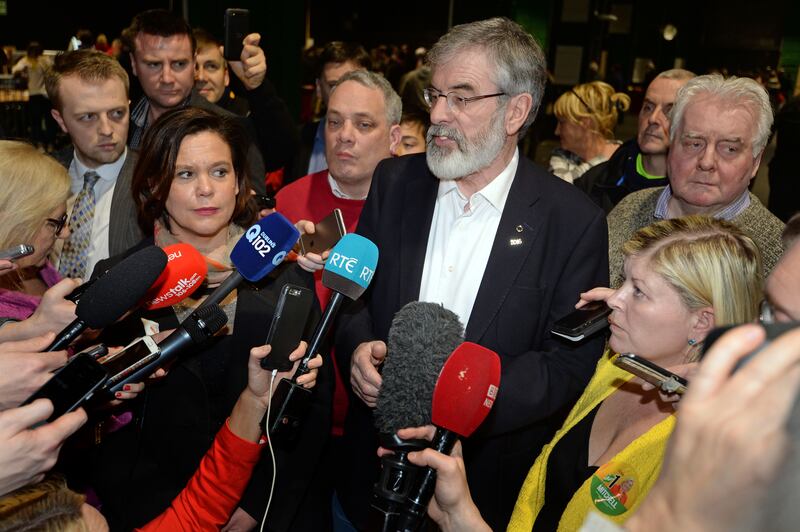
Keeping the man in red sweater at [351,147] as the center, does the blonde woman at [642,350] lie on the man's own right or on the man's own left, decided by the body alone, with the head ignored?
on the man's own left

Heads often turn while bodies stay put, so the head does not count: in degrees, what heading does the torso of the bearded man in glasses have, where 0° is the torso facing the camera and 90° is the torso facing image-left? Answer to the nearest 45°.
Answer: approximately 45°

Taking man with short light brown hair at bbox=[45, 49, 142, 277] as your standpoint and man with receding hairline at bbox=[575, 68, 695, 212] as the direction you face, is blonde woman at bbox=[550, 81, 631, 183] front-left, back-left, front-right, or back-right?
front-left

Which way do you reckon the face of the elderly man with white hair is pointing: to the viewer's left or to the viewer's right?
to the viewer's left

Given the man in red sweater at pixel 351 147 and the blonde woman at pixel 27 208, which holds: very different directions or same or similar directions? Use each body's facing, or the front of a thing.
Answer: very different directions

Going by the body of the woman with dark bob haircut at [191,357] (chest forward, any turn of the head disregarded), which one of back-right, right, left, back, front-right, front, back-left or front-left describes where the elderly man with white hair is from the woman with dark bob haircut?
left

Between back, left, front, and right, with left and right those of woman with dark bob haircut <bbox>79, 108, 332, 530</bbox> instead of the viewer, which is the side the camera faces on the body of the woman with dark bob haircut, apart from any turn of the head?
front

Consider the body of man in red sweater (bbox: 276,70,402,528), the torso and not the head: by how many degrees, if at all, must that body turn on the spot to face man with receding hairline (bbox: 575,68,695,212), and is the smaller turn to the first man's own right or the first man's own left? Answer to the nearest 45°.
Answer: approximately 135° to the first man's own left

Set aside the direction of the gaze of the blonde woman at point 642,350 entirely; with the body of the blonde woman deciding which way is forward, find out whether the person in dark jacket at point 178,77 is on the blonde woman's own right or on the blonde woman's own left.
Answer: on the blonde woman's own right

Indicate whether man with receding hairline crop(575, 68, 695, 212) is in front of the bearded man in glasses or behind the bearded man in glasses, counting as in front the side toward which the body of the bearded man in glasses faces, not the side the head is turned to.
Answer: behind

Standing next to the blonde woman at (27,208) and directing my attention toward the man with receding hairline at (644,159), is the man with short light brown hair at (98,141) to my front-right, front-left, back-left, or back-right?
front-left

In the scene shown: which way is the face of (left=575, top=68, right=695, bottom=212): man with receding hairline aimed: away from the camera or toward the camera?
toward the camera

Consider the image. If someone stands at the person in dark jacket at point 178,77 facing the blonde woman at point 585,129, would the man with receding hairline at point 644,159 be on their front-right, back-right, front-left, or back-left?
front-right

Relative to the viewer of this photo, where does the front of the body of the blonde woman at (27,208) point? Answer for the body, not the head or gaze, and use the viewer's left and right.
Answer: facing to the right of the viewer

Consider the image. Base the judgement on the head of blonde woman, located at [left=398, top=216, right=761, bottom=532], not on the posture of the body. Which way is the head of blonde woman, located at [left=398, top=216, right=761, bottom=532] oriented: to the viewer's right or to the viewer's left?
to the viewer's left
